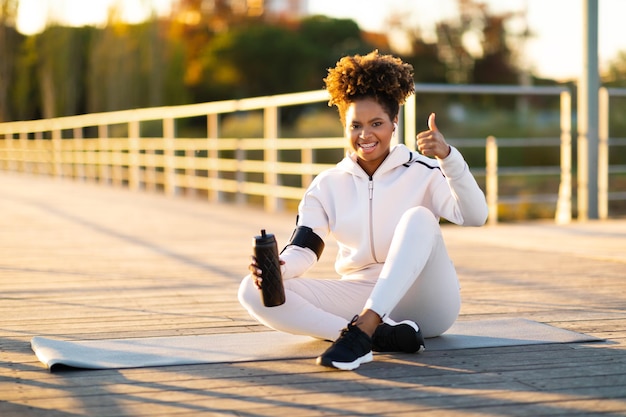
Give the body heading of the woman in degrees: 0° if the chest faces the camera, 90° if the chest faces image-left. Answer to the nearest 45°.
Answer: approximately 0°

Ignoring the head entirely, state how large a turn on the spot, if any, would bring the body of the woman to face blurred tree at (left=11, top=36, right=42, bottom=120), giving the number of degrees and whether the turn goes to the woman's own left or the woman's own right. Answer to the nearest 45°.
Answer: approximately 180°

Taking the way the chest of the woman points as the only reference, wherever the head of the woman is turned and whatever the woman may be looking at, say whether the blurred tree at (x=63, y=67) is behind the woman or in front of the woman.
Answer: behind

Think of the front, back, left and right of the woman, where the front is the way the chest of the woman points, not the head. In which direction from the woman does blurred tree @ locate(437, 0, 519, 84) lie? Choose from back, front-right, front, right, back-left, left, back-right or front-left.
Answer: back

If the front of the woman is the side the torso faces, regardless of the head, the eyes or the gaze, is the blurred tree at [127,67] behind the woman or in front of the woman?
behind

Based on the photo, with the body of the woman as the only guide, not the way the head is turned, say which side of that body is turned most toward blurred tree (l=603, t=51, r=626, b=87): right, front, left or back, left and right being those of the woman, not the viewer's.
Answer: back

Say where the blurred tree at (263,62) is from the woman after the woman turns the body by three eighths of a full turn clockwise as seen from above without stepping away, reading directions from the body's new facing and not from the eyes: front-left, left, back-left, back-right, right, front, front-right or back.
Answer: front-right

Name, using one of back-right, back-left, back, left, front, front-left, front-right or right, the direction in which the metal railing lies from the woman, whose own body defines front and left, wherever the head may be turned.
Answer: back
